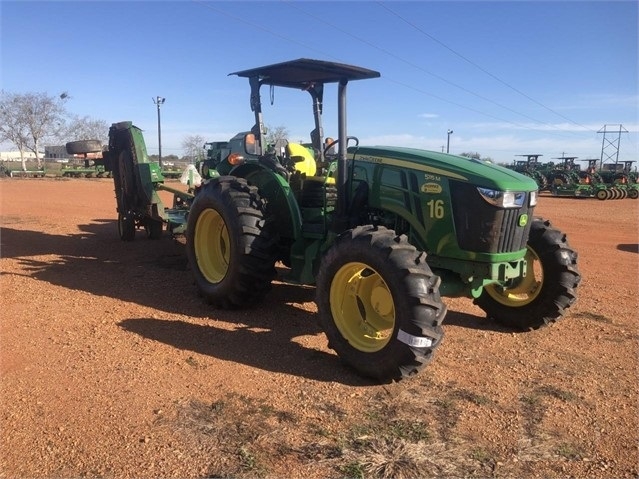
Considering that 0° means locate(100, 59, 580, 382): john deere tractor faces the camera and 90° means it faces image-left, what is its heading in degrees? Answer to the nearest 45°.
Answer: approximately 315°

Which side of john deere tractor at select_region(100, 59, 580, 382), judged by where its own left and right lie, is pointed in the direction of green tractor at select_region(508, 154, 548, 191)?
left
